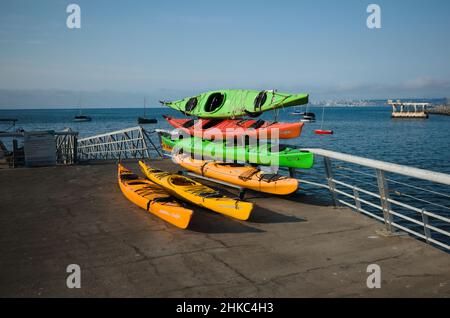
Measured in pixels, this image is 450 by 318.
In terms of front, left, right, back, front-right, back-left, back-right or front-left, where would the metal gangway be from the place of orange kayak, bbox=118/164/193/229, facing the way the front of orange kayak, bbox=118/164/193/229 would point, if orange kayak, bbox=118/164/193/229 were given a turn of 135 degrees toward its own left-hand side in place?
front

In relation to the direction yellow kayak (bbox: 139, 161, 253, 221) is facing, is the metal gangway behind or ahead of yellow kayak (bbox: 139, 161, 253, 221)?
behind

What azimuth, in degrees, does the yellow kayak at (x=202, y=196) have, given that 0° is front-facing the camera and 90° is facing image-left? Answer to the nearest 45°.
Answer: approximately 315°

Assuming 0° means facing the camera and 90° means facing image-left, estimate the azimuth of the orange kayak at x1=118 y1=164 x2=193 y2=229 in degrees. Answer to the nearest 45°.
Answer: approximately 315°

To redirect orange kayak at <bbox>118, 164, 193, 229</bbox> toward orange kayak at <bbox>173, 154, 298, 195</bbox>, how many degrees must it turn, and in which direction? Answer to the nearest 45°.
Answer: approximately 90° to its left
